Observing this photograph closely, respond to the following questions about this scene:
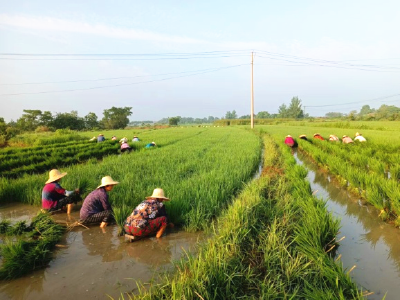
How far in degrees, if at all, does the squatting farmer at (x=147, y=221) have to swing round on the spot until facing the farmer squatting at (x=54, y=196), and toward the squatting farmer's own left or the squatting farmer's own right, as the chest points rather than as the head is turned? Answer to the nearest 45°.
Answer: approximately 90° to the squatting farmer's own left

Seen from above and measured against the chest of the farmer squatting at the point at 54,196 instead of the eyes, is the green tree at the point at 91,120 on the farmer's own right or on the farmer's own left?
on the farmer's own left

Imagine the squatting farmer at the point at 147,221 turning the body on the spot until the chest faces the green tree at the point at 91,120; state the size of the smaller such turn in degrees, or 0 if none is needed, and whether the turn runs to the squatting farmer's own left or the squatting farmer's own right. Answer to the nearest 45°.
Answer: approximately 45° to the squatting farmer's own left

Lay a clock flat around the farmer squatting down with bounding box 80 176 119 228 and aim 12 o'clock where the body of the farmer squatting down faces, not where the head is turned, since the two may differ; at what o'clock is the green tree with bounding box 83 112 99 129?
The green tree is roughly at 9 o'clock from the farmer squatting down.

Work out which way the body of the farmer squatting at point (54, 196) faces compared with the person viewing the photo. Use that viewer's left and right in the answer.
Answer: facing to the right of the viewer

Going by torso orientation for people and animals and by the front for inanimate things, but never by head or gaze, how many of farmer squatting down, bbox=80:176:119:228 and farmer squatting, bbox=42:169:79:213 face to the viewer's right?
2

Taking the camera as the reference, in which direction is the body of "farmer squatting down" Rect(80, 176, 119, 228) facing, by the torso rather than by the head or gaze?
to the viewer's right

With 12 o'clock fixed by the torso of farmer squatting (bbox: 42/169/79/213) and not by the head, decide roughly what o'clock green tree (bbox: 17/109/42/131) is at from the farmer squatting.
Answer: The green tree is roughly at 9 o'clock from the farmer squatting.

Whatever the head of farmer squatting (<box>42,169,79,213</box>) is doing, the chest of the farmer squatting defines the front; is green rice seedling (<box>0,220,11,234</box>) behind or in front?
behind
